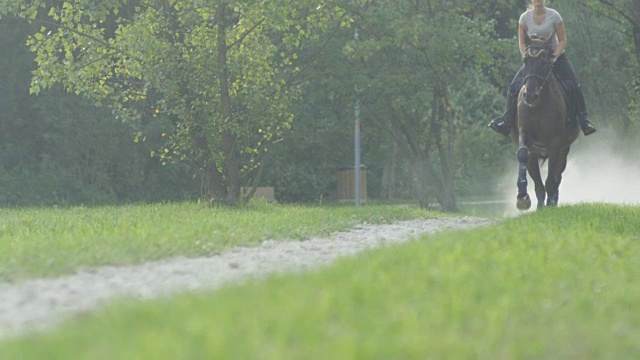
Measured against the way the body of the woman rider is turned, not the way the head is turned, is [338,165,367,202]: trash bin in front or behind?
behind

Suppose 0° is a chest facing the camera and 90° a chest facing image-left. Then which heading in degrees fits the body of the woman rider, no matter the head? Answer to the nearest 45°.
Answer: approximately 0°

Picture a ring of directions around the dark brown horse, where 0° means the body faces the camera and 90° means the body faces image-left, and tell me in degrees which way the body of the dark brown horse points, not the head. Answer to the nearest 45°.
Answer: approximately 0°

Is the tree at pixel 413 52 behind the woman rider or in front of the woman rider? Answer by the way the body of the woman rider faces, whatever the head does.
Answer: behind

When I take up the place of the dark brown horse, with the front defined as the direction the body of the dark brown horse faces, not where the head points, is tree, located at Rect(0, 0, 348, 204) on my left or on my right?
on my right
